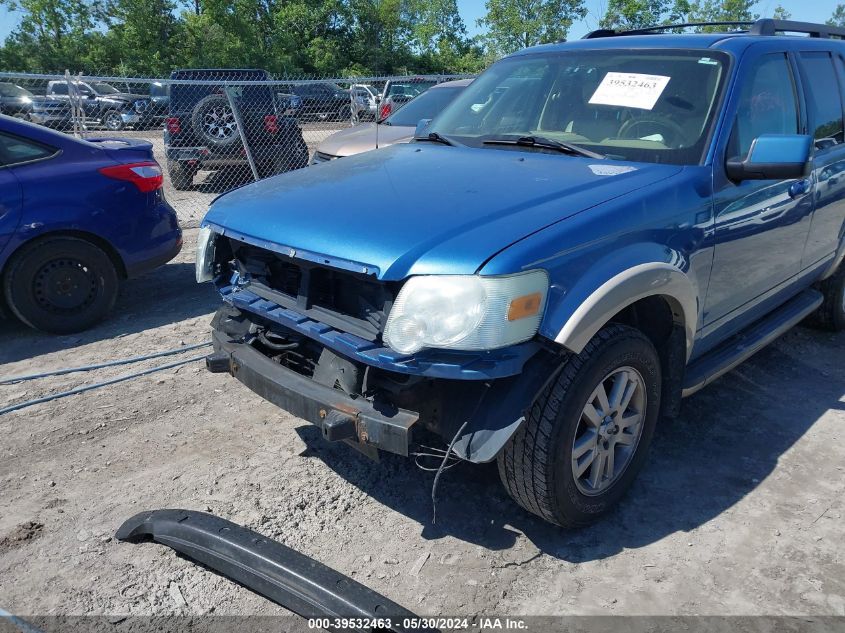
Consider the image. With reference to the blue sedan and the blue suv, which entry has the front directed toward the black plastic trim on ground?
the blue suv

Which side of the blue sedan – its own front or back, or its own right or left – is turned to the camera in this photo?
left

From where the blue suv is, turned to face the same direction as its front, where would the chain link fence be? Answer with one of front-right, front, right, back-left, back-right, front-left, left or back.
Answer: right

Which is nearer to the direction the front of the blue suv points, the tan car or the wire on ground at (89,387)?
the wire on ground

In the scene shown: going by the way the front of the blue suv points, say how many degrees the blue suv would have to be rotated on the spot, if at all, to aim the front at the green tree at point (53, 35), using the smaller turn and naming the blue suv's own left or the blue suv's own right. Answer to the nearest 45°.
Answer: approximately 90° to the blue suv's own right

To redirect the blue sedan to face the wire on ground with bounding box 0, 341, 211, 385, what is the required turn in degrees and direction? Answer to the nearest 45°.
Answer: approximately 90° to its left

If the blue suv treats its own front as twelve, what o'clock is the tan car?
The tan car is roughly at 4 o'clock from the blue suv.

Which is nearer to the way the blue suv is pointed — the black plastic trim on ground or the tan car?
the black plastic trim on ground

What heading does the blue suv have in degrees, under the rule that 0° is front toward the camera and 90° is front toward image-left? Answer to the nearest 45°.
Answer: approximately 45°

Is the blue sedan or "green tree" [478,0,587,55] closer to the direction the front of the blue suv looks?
the blue sedan

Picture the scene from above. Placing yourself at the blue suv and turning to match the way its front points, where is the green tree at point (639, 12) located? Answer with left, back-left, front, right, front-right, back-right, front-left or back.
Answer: back-right
